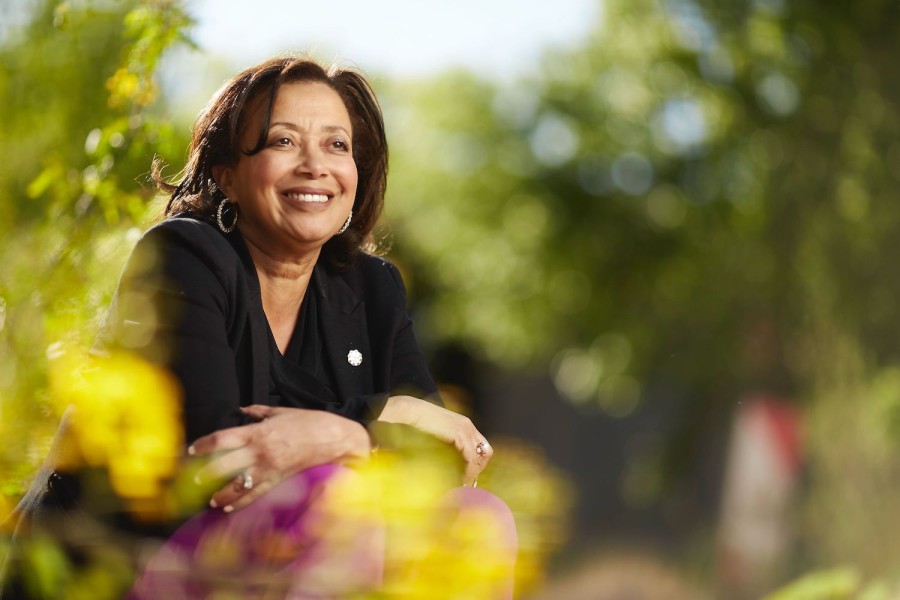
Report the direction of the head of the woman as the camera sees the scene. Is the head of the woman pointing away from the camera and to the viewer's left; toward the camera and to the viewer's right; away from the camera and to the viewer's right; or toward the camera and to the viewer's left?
toward the camera and to the viewer's right

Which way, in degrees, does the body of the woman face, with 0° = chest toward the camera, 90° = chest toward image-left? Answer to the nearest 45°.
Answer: approximately 315°

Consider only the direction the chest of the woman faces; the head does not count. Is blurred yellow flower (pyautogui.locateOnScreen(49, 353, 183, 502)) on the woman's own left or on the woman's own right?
on the woman's own right
